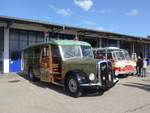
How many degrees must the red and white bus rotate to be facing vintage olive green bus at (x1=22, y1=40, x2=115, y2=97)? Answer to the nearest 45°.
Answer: approximately 45° to its right

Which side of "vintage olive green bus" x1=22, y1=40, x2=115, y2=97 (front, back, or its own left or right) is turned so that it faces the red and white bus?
left

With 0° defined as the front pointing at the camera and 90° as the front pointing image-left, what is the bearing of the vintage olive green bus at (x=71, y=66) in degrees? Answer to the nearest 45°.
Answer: approximately 315°

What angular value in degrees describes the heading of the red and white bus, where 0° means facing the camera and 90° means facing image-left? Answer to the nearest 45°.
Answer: approximately 315°
